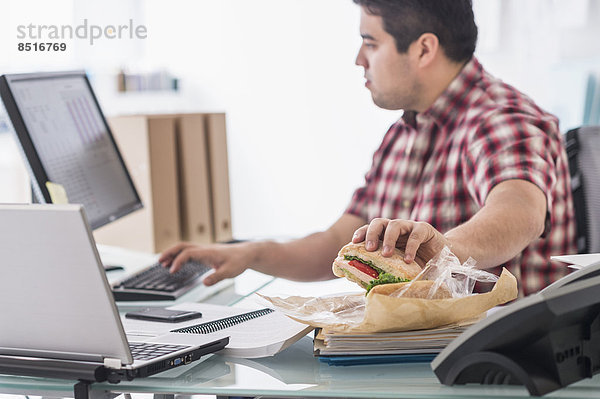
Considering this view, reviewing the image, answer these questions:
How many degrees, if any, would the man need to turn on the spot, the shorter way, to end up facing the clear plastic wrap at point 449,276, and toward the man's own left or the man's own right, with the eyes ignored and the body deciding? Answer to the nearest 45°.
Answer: approximately 45° to the man's own left

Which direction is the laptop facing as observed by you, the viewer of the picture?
facing away from the viewer and to the right of the viewer

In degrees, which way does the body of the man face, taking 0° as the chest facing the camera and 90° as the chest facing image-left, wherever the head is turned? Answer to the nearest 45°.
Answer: approximately 45°

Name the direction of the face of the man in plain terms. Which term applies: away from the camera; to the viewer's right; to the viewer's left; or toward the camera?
to the viewer's left

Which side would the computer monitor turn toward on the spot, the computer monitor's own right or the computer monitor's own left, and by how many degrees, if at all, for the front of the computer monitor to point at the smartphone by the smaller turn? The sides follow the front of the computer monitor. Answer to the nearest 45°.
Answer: approximately 45° to the computer monitor's own right

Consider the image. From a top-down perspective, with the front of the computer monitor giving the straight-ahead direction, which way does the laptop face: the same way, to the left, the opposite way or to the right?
to the left
